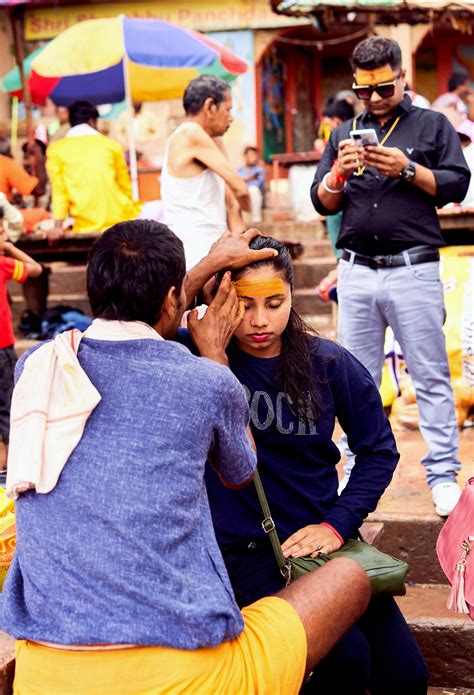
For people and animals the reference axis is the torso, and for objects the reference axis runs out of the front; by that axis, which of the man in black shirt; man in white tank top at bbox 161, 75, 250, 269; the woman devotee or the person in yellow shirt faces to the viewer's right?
the man in white tank top

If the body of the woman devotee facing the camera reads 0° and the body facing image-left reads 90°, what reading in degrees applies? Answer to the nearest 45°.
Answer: approximately 45°

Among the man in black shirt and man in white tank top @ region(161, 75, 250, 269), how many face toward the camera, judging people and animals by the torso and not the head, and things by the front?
1

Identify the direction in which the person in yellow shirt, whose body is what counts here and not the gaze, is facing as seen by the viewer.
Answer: away from the camera

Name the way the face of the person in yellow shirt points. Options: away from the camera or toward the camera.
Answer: away from the camera

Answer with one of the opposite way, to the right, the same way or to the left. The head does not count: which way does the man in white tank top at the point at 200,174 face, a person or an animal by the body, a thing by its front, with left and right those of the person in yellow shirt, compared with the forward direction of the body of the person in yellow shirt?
to the right

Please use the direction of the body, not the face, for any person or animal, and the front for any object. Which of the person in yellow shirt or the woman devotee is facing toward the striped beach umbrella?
the person in yellow shirt

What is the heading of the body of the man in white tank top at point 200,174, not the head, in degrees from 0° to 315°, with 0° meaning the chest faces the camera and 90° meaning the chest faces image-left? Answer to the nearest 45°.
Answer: approximately 270°

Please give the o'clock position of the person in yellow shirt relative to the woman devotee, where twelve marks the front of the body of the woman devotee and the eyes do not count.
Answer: The person in yellow shirt is roughly at 4 o'clock from the woman devotee.

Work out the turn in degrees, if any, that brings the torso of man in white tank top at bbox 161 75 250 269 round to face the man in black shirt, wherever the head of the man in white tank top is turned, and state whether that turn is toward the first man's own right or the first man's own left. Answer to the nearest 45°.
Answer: approximately 45° to the first man's own right
